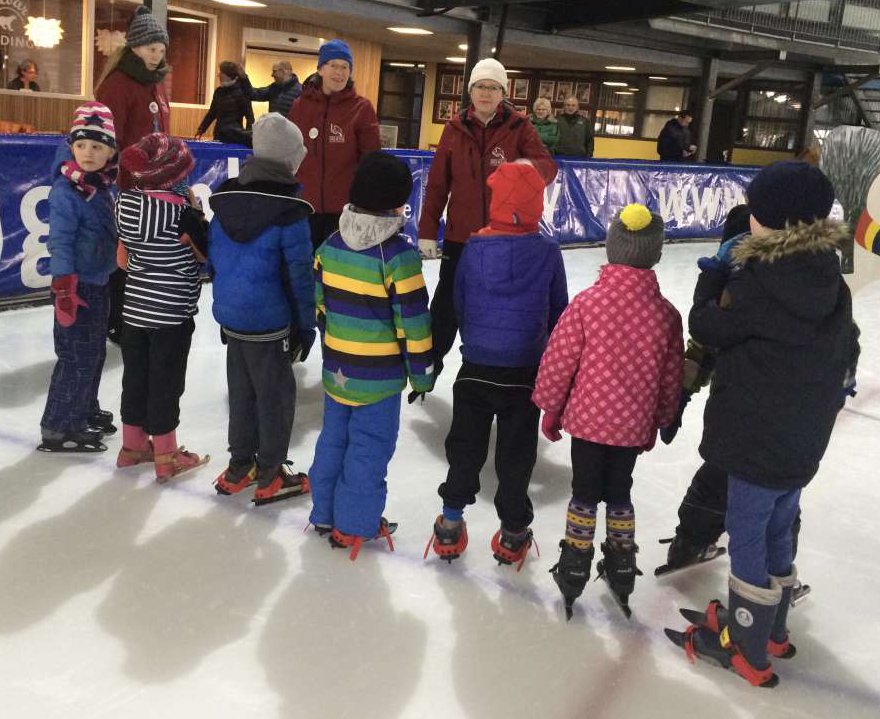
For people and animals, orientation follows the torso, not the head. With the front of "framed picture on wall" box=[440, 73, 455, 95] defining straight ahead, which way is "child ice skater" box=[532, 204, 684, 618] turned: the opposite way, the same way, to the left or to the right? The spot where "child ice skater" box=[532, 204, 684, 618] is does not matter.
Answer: the opposite way

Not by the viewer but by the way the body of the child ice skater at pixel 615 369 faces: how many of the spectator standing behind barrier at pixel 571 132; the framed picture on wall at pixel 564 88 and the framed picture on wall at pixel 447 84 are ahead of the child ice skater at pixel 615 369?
3

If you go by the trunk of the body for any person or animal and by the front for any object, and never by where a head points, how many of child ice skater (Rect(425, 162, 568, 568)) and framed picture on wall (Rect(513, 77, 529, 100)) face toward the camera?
1

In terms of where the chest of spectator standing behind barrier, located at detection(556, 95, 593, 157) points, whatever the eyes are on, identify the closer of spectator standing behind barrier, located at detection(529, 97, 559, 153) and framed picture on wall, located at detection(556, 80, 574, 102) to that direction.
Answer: the spectator standing behind barrier

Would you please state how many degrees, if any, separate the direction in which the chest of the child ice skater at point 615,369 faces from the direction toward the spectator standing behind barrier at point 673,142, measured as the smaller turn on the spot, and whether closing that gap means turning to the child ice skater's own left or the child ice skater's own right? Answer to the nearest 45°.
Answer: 0° — they already face them

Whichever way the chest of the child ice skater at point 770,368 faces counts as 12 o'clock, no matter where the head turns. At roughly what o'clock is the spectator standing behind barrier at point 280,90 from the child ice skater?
The spectator standing behind barrier is roughly at 12 o'clock from the child ice skater.

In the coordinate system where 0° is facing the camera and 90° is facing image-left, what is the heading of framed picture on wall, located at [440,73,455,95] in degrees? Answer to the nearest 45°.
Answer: approximately 0°

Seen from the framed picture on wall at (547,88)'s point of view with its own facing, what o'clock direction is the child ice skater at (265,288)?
The child ice skater is roughly at 12 o'clock from the framed picture on wall.

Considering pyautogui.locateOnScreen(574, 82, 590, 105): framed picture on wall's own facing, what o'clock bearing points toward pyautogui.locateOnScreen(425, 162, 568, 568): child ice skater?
The child ice skater is roughly at 12 o'clock from the framed picture on wall.

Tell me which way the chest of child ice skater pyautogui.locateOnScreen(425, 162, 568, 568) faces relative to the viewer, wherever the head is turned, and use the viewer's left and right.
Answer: facing away from the viewer

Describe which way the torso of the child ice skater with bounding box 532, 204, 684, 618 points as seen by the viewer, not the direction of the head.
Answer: away from the camera

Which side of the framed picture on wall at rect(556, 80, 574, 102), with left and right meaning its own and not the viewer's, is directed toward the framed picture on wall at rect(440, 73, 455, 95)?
right

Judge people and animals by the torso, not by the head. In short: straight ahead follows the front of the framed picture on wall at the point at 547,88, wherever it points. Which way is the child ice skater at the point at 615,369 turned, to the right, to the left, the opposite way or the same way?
the opposite way

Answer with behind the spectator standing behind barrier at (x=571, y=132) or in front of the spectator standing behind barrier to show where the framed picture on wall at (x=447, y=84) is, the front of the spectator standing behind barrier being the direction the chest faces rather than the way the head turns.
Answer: behind
